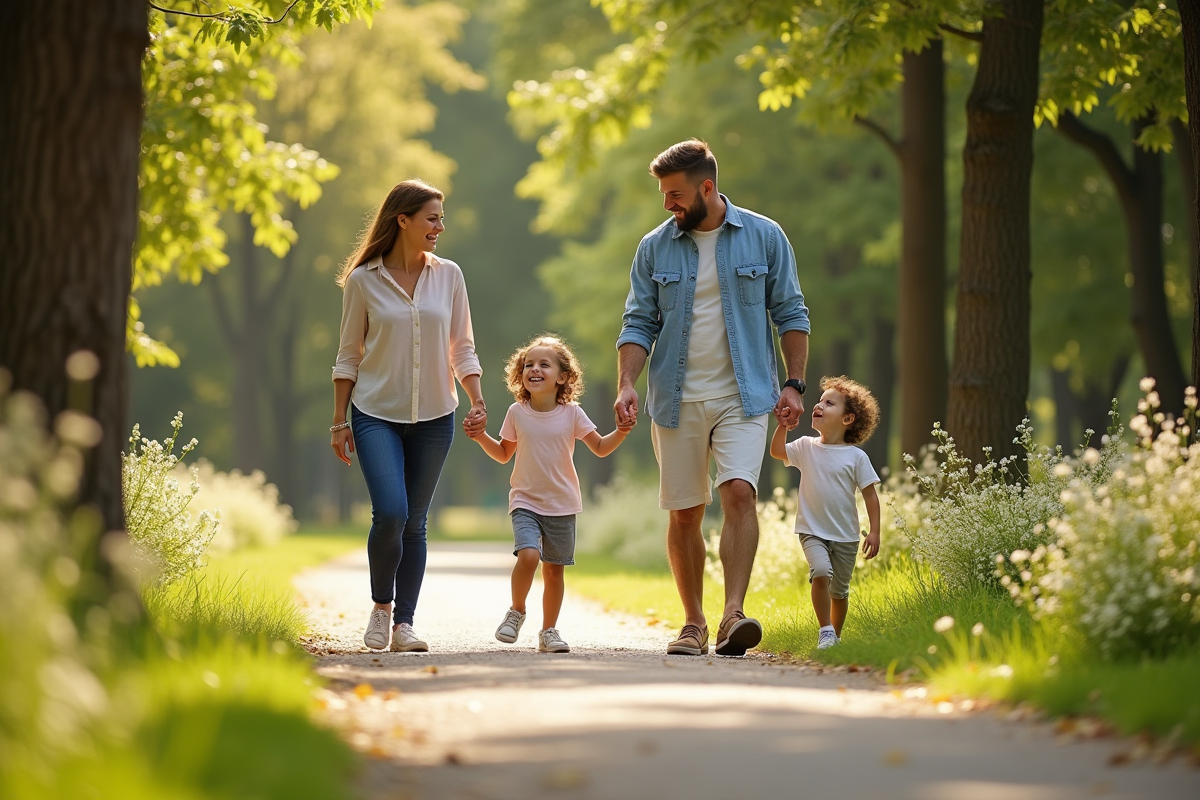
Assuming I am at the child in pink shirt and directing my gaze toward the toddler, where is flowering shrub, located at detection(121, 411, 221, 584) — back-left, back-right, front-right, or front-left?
back-left

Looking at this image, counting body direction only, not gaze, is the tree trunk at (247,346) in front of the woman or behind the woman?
behind

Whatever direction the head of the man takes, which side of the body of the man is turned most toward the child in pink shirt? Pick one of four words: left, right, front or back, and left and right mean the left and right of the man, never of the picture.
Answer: right

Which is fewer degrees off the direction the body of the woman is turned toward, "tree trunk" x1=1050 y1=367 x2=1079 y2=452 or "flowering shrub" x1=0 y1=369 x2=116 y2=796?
the flowering shrub

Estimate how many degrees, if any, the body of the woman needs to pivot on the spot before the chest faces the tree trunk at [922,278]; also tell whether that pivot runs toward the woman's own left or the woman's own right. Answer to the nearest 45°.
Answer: approximately 135° to the woman's own left

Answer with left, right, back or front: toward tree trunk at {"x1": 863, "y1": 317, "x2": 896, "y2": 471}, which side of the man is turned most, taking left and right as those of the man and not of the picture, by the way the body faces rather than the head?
back

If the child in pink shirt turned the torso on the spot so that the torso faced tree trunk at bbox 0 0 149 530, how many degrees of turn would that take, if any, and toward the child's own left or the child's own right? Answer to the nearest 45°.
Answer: approximately 45° to the child's own right

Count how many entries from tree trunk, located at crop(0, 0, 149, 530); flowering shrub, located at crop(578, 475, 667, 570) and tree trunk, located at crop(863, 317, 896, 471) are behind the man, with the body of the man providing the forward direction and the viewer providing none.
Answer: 2

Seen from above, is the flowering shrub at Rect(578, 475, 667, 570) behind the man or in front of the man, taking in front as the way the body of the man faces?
behind

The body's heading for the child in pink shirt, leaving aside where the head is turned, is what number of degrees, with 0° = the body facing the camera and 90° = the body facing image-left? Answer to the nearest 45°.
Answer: approximately 0°

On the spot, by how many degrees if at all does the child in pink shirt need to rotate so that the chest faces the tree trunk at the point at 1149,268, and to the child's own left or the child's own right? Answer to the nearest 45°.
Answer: approximately 135° to the child's own left
